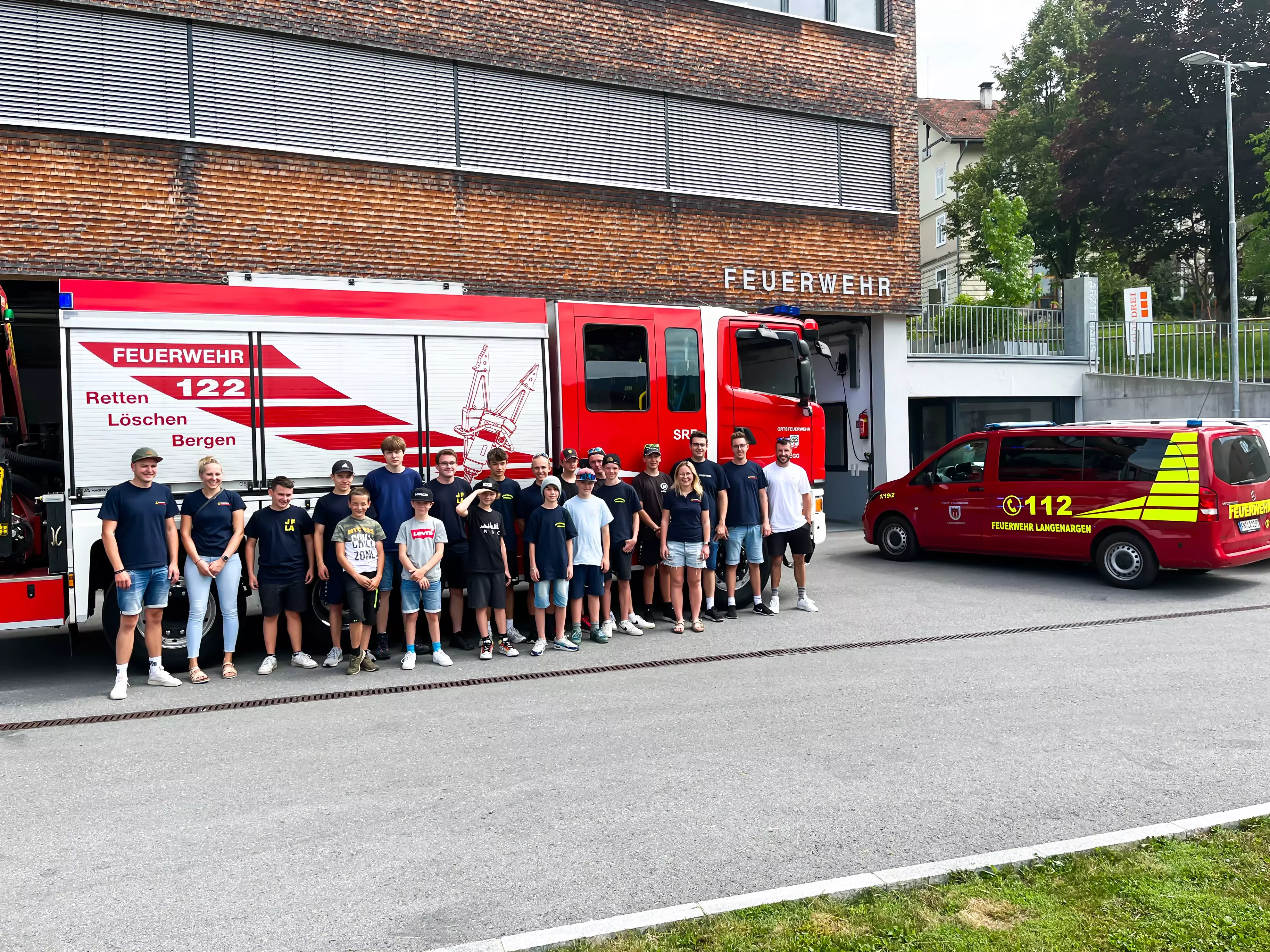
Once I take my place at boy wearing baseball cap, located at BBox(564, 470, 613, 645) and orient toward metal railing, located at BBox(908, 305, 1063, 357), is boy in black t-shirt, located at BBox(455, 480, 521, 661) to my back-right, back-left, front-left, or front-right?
back-left

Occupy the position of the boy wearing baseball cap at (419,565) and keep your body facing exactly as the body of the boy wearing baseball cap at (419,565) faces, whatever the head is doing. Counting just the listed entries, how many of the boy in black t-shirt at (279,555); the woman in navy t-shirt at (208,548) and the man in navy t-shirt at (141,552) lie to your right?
3

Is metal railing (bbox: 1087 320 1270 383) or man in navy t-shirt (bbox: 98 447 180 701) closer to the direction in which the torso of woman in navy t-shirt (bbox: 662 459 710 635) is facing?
the man in navy t-shirt

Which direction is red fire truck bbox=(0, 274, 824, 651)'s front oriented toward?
to the viewer's right

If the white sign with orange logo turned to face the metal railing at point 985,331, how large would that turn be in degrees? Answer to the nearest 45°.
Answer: approximately 45° to its right
